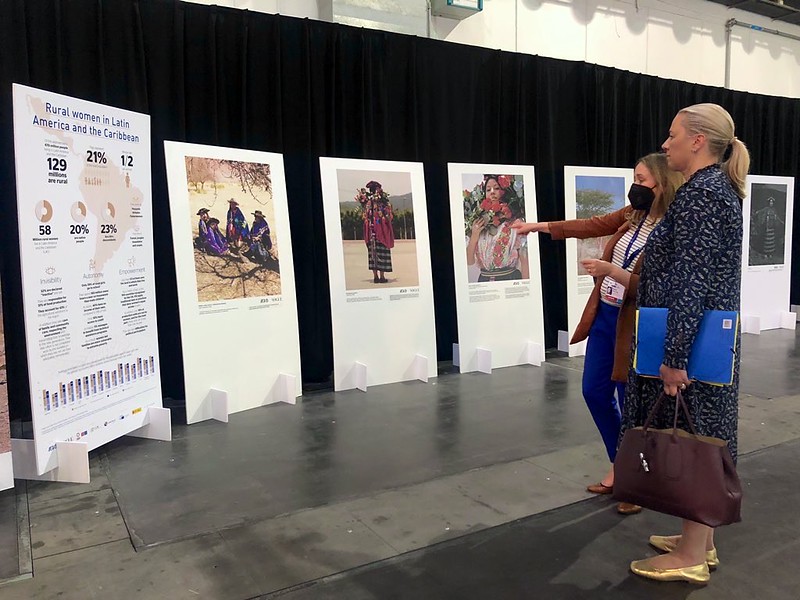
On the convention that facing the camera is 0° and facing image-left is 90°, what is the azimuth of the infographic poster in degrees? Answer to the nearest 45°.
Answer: approximately 315°

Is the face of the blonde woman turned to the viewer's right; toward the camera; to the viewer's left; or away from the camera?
to the viewer's left

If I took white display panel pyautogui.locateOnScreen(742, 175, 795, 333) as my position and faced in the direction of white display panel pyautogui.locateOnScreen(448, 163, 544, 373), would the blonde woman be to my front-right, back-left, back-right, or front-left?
front-left

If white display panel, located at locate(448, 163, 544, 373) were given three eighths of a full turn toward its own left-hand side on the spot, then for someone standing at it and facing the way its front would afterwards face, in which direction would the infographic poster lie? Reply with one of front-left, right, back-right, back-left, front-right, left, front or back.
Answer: back-left

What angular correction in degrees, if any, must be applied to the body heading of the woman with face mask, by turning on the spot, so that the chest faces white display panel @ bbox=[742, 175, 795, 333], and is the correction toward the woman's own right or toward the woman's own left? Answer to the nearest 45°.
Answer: approximately 135° to the woman's own right

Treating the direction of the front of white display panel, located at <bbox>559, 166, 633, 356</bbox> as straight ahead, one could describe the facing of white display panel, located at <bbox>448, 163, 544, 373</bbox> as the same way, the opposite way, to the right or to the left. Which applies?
the same way

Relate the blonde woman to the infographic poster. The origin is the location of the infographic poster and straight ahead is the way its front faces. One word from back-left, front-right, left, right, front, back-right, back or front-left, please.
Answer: front

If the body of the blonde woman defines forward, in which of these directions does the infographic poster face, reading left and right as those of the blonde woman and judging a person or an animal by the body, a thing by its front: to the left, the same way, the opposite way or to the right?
the opposite way

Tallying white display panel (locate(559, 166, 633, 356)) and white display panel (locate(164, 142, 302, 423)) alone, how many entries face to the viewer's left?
0

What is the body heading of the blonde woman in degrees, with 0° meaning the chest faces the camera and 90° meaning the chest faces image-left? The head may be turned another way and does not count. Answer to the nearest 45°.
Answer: approximately 90°

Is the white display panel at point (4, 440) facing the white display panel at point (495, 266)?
no

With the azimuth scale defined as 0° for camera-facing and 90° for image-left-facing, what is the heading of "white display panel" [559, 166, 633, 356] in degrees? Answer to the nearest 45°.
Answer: approximately 315°

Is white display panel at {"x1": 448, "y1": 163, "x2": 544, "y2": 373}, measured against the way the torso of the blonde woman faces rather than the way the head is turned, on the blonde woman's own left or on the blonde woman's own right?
on the blonde woman's own right

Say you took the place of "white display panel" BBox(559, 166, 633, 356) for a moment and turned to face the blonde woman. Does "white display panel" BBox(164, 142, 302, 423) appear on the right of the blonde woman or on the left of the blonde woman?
right

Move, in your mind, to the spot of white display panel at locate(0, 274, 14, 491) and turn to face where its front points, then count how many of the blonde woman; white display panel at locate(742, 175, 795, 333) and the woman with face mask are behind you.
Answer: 0

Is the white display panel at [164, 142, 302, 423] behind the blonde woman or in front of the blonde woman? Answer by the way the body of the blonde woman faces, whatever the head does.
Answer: in front

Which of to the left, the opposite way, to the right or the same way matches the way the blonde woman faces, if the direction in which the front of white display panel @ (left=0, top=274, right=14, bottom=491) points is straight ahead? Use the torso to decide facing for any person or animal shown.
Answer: the opposite way

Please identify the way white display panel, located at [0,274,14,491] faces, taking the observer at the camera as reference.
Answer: facing the viewer and to the right of the viewer

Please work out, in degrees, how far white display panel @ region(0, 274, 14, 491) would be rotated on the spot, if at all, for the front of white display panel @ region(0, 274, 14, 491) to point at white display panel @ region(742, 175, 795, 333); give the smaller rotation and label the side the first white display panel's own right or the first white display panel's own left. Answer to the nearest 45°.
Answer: approximately 45° to the first white display panel's own left
